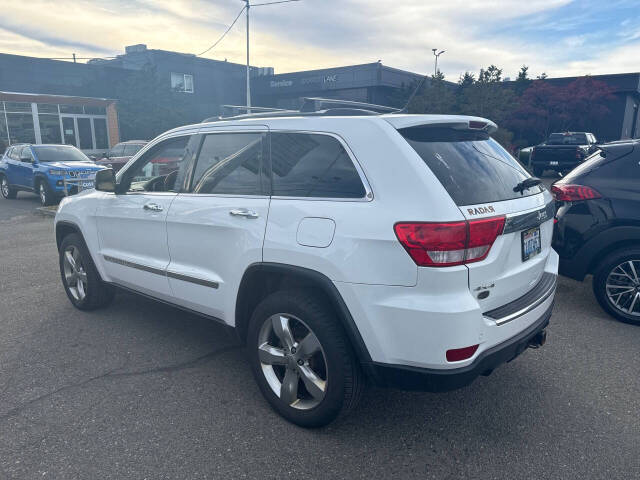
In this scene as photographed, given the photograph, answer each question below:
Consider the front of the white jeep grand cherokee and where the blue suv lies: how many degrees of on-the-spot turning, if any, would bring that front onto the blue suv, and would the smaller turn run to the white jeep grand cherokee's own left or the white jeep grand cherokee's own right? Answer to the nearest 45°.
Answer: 0° — it already faces it

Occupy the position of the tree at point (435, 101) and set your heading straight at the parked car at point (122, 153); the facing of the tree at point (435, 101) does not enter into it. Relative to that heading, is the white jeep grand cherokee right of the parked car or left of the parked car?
left

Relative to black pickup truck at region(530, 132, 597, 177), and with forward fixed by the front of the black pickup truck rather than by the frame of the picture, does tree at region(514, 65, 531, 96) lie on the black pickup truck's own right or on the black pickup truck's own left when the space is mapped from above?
on the black pickup truck's own left

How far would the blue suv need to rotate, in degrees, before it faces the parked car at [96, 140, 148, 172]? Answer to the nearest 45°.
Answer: approximately 90° to its left

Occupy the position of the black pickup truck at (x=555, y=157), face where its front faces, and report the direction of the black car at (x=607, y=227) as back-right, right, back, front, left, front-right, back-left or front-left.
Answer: back-right

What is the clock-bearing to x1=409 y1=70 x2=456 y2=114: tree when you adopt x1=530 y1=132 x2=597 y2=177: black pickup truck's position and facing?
The tree is roughly at 9 o'clock from the black pickup truck.

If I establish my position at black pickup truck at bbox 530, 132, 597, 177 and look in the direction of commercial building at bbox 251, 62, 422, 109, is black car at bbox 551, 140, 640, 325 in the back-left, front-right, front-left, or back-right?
back-left
